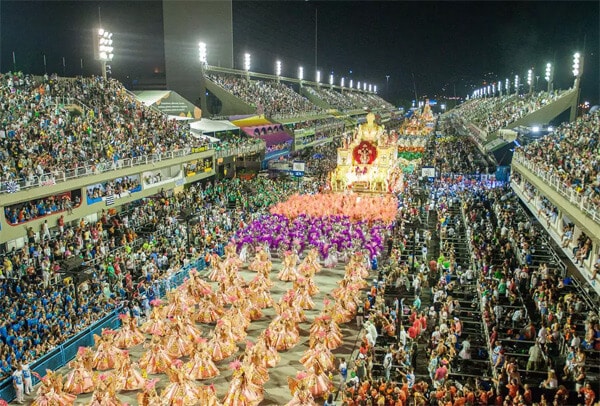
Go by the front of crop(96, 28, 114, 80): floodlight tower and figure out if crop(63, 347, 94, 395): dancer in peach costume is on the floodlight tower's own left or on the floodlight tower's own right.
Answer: on the floodlight tower's own right

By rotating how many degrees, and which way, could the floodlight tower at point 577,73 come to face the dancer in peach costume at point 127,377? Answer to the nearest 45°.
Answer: approximately 45° to its left

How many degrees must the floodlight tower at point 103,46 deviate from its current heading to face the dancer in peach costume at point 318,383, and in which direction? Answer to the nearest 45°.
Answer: approximately 45° to its right

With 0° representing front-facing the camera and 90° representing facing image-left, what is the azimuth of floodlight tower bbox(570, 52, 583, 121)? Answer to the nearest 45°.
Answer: approximately 45°

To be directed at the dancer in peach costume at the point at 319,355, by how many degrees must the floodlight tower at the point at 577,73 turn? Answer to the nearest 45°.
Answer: approximately 45° to its left

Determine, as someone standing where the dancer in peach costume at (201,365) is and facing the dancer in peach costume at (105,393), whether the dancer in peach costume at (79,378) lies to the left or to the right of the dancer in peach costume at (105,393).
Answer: right

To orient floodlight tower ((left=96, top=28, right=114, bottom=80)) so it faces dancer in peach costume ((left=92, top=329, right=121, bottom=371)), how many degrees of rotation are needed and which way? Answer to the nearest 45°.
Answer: approximately 45° to its right

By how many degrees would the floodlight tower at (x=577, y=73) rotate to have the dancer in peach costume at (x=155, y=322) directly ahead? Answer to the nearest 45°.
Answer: approximately 45° to its left

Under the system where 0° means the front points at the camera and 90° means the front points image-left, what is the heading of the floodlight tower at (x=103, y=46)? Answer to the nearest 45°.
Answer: approximately 315°
